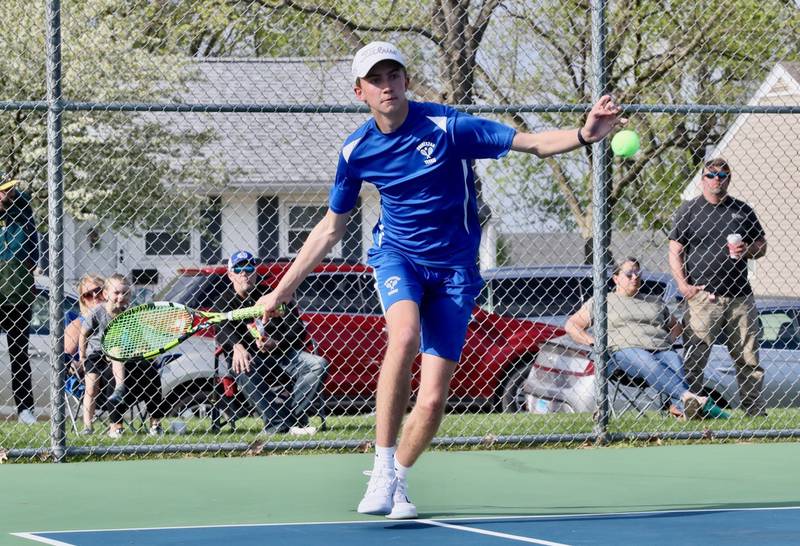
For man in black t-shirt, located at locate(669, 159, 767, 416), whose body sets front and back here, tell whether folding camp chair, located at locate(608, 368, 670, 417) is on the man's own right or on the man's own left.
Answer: on the man's own right

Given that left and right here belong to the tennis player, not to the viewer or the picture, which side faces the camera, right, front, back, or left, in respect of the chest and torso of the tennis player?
front

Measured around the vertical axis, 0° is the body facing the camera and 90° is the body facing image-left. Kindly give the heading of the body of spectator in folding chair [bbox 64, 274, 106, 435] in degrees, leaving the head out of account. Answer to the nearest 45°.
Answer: approximately 315°

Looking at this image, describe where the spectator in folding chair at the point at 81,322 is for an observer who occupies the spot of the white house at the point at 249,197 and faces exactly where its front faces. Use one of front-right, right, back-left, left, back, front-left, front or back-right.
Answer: front

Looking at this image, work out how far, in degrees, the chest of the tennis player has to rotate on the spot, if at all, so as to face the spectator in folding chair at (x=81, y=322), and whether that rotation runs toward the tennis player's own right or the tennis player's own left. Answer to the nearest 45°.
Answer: approximately 135° to the tennis player's own right

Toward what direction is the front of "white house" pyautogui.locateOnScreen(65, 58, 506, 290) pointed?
toward the camera

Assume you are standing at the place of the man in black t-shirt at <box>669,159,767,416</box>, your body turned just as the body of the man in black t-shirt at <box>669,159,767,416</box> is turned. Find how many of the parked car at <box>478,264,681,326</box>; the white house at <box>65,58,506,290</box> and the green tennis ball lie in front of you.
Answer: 1

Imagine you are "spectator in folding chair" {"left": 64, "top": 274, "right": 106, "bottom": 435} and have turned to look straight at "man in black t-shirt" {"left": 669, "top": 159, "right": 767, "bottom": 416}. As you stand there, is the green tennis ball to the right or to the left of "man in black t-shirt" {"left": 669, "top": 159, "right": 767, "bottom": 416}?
right

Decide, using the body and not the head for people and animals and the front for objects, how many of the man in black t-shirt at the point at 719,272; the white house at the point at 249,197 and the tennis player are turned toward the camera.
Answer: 3

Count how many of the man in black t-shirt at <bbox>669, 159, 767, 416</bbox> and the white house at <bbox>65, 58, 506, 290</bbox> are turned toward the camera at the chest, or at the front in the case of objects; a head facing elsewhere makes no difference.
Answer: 2

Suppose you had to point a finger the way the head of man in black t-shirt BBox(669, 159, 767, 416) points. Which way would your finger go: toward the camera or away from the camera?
toward the camera
